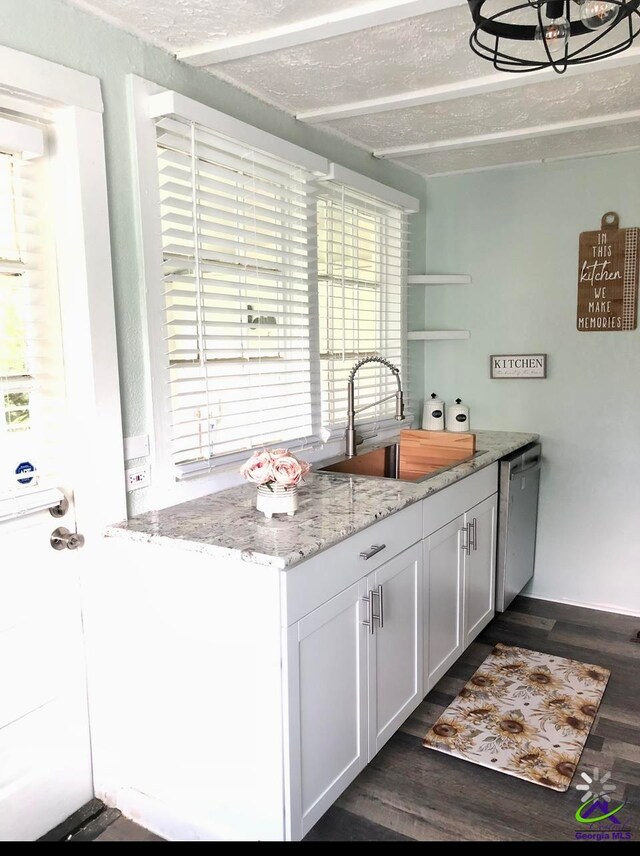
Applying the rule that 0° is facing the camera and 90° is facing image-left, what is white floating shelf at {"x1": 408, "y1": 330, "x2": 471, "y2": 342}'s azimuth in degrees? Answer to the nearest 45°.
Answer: approximately 0°

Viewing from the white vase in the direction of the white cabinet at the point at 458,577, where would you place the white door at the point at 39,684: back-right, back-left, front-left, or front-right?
back-left

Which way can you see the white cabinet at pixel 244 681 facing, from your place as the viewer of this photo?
facing the viewer and to the right of the viewer

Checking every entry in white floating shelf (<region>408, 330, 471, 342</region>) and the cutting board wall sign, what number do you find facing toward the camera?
2

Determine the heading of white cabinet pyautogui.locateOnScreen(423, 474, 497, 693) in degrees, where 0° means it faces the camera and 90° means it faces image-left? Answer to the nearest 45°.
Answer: approximately 315°

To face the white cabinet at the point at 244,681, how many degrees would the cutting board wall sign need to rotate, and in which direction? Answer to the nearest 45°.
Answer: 0° — it already faces it

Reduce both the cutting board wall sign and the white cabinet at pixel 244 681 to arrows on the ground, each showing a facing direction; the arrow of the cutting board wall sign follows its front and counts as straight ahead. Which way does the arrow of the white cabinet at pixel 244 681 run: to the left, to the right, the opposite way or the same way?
to the left

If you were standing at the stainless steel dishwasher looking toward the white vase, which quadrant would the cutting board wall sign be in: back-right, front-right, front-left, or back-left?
back-left

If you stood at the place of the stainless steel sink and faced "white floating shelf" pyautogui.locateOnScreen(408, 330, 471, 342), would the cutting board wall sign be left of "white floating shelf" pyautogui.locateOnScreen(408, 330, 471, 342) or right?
right

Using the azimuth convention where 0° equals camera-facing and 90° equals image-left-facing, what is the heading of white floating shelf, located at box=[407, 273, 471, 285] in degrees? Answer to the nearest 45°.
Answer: approximately 0°

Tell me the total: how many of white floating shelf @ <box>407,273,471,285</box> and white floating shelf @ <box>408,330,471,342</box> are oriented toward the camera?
2
